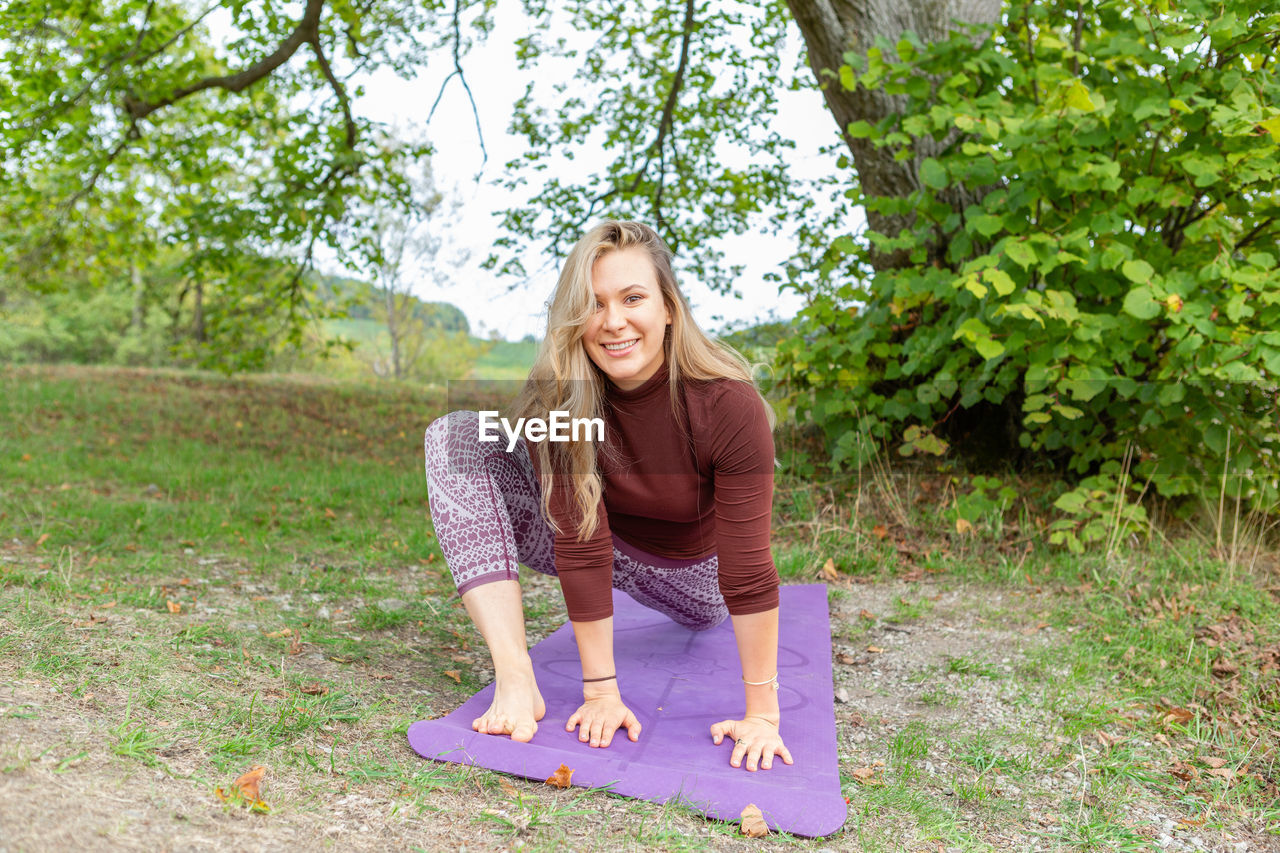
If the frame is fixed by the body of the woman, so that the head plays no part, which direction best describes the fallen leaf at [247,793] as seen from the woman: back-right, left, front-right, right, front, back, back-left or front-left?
front-right

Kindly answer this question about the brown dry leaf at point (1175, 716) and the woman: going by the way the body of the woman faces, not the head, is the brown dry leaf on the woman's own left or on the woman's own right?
on the woman's own left

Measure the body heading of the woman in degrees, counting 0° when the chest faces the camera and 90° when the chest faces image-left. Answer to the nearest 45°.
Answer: approximately 0°

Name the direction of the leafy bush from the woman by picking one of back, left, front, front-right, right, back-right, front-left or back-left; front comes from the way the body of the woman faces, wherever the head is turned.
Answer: back-left
